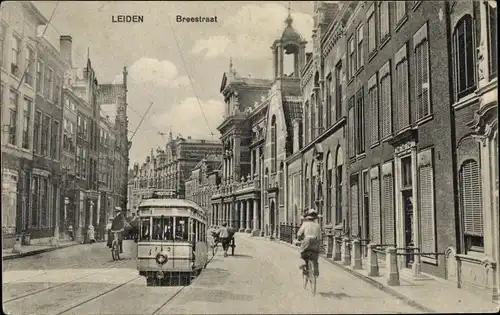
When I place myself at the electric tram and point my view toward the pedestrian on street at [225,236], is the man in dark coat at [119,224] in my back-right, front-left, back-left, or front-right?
back-left

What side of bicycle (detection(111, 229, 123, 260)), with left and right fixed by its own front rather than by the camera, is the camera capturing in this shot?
front

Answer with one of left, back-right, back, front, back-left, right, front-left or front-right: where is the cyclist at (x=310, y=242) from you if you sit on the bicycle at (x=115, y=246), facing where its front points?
front-left

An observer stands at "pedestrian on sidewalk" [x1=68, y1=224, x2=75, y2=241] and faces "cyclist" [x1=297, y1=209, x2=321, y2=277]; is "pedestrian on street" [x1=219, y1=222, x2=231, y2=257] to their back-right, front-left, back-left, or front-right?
front-left

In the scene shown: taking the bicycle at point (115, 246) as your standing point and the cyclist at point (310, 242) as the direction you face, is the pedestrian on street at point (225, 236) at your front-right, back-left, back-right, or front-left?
front-left
